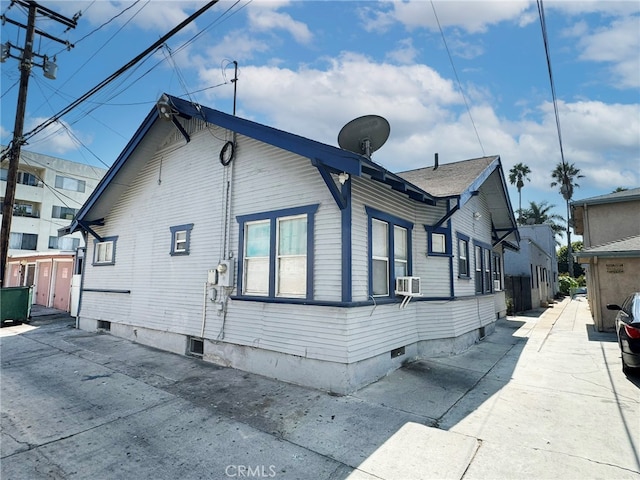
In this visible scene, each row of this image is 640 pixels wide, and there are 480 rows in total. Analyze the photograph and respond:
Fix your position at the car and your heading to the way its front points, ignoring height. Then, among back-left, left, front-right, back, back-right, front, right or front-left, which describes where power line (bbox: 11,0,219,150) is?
back-left

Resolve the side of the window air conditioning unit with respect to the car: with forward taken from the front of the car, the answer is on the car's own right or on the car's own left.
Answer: on the car's own left

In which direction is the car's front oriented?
away from the camera

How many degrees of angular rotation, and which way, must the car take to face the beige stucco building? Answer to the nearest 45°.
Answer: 0° — it already faces it

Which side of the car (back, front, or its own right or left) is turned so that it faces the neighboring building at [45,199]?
left

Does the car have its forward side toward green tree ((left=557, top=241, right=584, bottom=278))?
yes

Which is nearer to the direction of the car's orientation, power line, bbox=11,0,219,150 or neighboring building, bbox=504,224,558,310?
the neighboring building

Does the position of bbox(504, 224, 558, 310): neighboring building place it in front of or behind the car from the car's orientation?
in front

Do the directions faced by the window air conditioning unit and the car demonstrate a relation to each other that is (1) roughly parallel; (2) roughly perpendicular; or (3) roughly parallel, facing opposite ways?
roughly perpendicular
